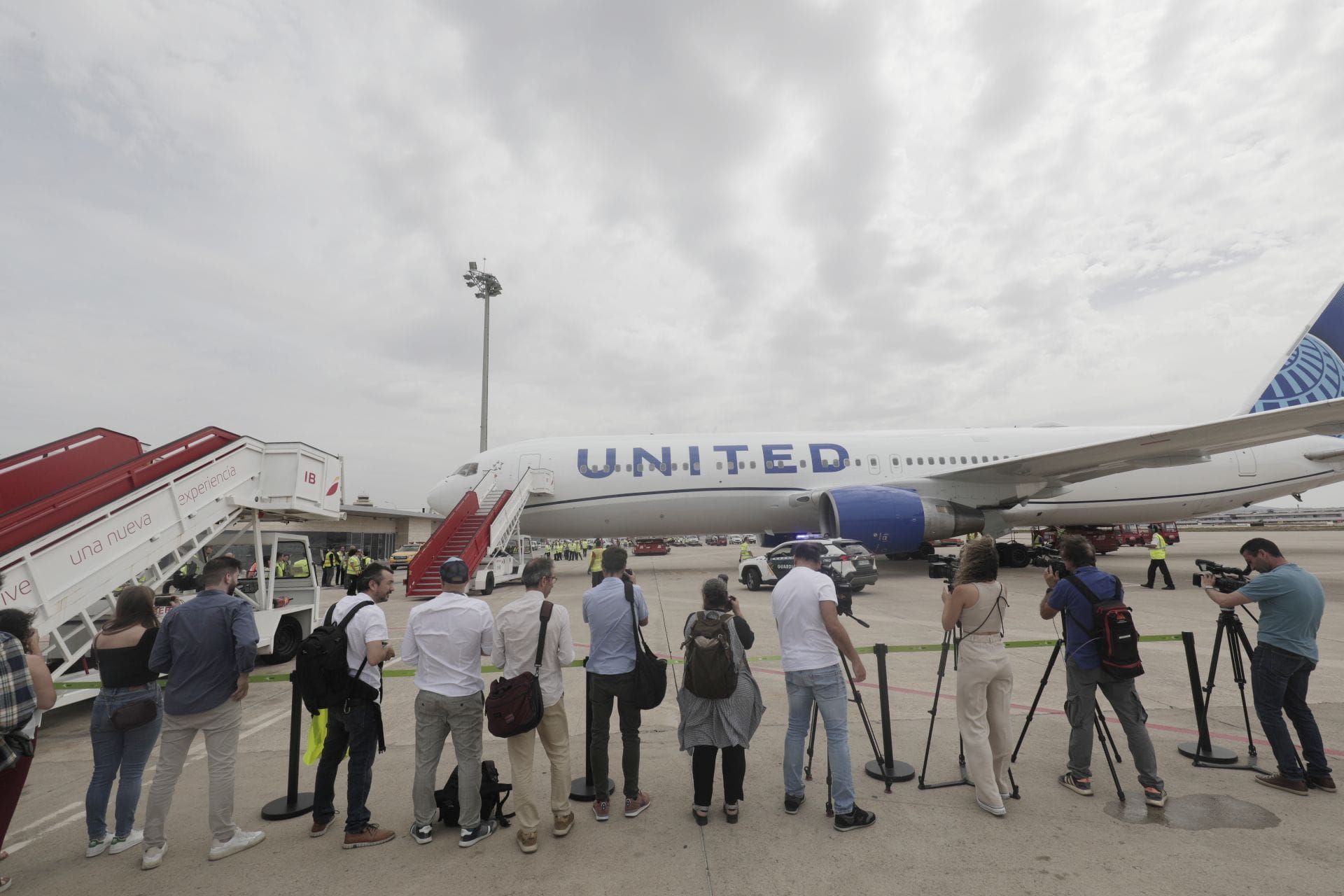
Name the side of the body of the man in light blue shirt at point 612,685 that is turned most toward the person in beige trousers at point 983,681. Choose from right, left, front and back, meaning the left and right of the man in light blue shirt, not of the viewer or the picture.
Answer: right

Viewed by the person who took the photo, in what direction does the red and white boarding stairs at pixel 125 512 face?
facing away from the viewer and to the right of the viewer

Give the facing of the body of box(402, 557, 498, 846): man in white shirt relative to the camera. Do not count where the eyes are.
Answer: away from the camera

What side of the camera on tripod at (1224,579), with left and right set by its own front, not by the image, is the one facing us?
left

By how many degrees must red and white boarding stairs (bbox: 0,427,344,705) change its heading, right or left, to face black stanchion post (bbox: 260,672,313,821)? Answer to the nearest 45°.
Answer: approximately 135° to its right

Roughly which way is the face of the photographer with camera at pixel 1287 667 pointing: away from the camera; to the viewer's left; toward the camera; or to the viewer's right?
to the viewer's left

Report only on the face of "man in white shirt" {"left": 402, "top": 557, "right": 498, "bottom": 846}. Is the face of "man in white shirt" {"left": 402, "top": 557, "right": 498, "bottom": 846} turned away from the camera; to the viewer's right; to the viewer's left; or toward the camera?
away from the camera

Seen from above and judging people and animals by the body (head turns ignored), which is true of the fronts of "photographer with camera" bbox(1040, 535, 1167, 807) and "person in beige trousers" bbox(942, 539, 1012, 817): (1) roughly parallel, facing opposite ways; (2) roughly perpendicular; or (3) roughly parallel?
roughly parallel

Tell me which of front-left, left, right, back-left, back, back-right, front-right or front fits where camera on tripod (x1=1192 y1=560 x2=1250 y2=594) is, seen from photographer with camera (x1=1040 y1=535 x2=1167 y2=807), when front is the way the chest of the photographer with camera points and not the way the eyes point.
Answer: right

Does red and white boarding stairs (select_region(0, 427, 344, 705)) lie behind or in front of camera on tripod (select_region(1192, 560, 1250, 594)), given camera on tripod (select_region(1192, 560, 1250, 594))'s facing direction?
in front

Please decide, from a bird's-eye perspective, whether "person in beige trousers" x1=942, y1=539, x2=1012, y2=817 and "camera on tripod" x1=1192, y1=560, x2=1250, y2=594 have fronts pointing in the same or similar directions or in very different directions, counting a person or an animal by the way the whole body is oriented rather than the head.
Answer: same or similar directions

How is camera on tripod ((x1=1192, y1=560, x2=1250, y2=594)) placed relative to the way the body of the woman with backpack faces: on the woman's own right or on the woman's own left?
on the woman's own right

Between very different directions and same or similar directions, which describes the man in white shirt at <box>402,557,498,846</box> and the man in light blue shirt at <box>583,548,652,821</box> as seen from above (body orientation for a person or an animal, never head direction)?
same or similar directions

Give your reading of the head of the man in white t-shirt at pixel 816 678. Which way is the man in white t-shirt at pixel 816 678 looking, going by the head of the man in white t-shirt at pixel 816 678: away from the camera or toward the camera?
away from the camera

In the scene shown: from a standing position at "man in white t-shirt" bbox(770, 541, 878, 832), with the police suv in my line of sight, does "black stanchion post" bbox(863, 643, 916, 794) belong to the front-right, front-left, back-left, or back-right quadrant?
front-right

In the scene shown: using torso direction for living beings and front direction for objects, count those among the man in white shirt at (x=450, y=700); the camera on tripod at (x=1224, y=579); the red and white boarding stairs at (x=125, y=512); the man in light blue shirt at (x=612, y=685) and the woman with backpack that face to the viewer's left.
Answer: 1

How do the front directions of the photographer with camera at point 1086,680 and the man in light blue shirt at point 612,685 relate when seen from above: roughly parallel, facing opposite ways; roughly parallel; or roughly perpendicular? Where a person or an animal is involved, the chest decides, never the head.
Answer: roughly parallel

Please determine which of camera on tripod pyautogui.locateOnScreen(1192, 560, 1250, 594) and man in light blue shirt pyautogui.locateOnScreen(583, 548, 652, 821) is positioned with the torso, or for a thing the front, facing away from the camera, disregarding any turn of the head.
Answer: the man in light blue shirt

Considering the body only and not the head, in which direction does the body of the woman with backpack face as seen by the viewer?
away from the camera
